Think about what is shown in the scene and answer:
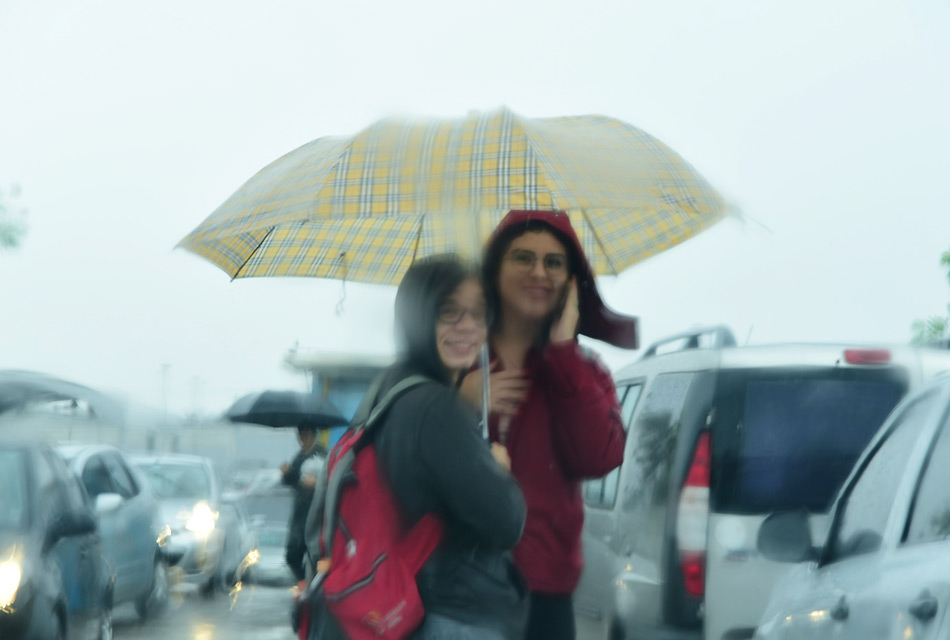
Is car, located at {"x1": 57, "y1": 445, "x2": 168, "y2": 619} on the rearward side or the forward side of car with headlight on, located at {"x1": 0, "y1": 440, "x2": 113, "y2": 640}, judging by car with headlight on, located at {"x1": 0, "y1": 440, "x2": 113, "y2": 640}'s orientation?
on the rearward side

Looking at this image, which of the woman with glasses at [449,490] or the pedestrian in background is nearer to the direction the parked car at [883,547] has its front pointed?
the pedestrian in background

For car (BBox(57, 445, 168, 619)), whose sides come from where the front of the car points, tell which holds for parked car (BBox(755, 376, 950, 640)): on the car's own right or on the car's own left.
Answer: on the car's own left

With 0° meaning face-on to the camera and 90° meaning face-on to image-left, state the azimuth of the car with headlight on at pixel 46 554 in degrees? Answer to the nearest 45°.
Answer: approximately 45°

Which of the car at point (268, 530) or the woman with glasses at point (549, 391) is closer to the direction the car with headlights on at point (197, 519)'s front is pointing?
the woman with glasses

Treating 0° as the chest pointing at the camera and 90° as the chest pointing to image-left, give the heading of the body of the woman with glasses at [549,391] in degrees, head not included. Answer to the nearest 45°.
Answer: approximately 45°

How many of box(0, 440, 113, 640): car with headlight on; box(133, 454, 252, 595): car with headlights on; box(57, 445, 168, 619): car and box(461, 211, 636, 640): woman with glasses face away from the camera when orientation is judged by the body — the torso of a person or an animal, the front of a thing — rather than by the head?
0

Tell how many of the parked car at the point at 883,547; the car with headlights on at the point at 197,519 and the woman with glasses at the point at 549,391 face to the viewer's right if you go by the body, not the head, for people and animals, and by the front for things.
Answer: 0

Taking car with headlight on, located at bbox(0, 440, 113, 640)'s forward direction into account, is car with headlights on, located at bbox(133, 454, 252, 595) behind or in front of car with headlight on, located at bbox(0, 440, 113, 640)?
behind

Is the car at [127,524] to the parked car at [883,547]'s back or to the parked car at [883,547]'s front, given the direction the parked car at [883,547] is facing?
to the front

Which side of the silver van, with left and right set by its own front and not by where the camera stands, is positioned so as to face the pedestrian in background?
front

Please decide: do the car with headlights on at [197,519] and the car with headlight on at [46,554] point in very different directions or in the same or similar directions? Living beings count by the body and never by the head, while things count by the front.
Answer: same or similar directions
